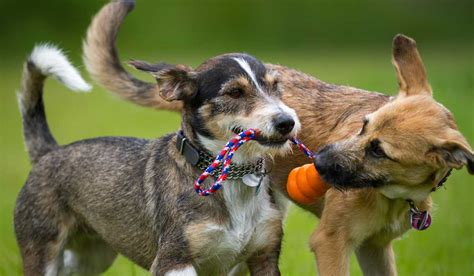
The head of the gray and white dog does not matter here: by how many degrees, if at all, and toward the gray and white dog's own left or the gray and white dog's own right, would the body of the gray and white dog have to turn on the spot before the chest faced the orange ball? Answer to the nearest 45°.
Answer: approximately 45° to the gray and white dog's own left

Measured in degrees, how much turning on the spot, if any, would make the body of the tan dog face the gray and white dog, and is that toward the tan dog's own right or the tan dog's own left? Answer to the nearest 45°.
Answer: approximately 135° to the tan dog's own right

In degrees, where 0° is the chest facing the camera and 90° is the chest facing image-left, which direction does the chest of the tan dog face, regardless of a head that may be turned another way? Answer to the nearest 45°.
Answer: approximately 315°

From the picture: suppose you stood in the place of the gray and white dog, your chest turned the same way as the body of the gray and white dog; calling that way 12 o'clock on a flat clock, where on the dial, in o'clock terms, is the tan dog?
The tan dog is roughly at 11 o'clock from the gray and white dog.

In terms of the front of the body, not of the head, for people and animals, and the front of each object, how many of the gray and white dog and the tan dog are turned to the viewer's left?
0

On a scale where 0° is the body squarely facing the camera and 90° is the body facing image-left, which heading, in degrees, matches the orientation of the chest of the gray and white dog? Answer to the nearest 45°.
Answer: approximately 315°
